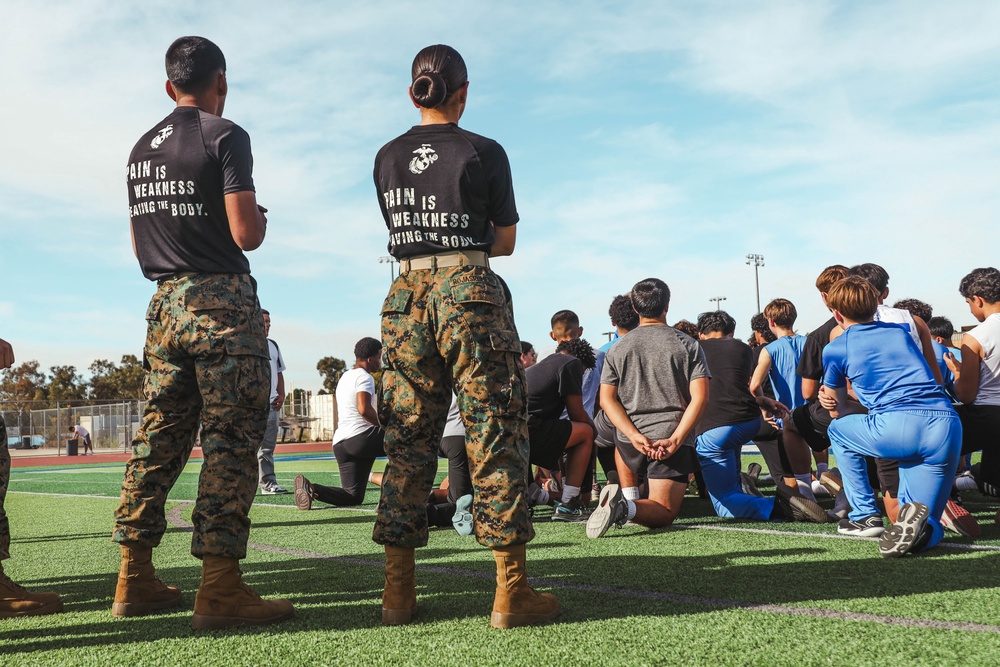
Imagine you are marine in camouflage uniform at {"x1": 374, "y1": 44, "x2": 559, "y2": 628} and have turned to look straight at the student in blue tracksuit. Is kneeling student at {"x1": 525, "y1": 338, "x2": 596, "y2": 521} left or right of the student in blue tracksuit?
left

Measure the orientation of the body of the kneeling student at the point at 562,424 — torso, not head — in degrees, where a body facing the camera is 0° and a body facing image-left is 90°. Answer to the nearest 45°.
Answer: approximately 225°

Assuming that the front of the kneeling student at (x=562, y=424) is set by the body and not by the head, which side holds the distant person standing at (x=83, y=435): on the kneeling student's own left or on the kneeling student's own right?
on the kneeling student's own left

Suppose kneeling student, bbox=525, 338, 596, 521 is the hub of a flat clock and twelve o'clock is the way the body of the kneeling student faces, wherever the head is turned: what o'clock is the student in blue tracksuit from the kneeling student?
The student in blue tracksuit is roughly at 3 o'clock from the kneeling student.

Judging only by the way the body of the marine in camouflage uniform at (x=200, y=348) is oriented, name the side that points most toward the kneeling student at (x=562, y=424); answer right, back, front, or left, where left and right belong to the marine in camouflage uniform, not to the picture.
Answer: front

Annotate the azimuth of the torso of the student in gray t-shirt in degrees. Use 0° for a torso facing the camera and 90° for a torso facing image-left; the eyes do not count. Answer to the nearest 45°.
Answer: approximately 180°

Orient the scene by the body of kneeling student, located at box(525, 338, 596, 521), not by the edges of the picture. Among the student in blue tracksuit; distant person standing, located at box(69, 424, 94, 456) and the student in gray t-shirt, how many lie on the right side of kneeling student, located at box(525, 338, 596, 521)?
2

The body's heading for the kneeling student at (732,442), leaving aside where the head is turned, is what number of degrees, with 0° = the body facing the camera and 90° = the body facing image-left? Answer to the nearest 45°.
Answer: approximately 135°

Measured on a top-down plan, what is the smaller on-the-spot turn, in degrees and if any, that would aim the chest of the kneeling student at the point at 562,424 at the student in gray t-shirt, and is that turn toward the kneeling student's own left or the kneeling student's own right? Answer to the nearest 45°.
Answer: approximately 90° to the kneeling student's own right

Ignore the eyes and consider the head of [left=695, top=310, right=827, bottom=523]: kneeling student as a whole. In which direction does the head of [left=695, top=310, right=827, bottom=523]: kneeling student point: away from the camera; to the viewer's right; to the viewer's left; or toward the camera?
away from the camera

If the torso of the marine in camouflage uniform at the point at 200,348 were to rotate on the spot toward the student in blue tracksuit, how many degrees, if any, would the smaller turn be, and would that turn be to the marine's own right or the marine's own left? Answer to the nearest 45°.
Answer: approximately 45° to the marine's own right

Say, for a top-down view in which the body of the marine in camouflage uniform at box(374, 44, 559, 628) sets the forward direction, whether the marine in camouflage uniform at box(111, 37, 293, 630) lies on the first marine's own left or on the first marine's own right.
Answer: on the first marine's own left

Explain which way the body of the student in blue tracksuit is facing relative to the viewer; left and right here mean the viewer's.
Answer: facing away from the viewer and to the left of the viewer

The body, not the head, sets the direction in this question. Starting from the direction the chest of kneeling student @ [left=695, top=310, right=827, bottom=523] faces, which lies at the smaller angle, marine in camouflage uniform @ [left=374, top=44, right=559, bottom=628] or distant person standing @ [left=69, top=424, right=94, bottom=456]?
the distant person standing

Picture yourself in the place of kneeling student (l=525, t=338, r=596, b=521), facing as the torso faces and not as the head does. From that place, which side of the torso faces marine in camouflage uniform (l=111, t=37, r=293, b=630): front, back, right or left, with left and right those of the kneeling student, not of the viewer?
back

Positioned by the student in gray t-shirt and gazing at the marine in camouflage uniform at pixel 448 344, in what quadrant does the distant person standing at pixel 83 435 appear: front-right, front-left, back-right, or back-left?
back-right
